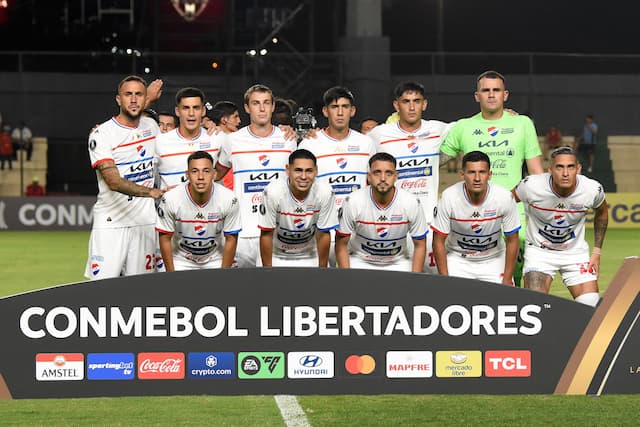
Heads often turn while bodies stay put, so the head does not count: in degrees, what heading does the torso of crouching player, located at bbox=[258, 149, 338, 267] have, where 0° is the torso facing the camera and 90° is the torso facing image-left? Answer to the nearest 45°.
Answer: approximately 0°

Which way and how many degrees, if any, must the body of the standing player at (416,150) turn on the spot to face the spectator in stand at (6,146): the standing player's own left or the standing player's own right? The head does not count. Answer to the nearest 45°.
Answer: approximately 135° to the standing player's own right

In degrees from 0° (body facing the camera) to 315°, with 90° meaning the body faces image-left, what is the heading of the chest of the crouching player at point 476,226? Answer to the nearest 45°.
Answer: approximately 0°

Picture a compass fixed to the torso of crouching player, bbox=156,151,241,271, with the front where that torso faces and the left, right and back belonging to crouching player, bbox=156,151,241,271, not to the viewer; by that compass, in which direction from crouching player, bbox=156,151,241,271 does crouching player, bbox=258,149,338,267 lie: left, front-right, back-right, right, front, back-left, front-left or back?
left

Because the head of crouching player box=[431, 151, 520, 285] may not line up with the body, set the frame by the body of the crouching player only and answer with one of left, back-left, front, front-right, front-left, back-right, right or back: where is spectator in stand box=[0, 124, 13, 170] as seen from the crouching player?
back-right

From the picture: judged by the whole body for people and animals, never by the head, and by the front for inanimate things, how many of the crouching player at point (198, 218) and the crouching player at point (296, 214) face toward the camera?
2

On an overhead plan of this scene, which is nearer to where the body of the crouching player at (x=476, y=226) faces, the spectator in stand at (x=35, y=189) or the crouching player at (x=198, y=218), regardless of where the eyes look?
the crouching player

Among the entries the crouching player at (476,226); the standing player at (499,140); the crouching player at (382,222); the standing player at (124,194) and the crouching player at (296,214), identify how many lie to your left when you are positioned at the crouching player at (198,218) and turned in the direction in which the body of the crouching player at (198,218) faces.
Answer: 4

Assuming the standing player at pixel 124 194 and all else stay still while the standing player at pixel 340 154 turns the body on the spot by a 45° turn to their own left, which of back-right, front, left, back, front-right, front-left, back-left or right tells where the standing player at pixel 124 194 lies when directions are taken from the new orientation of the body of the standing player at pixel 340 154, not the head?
back-right

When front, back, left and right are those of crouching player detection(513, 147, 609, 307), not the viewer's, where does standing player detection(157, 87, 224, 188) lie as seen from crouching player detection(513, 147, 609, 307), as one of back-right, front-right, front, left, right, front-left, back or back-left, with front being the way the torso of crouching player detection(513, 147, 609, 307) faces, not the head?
right

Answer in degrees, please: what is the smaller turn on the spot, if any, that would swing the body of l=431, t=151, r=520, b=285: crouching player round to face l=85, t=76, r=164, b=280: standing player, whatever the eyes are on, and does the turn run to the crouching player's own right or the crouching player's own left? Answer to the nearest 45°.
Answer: approximately 90° to the crouching player's own right
